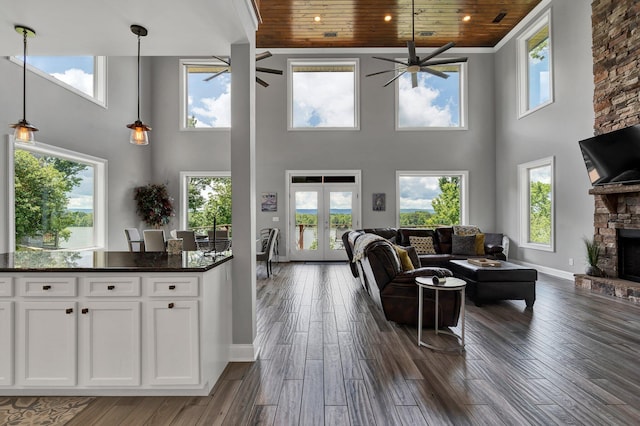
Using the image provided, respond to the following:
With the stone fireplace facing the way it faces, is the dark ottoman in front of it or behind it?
in front

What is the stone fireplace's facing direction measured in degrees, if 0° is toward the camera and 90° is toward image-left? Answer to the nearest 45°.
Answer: approximately 45°

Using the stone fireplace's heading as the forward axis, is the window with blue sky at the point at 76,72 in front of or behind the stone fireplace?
in front

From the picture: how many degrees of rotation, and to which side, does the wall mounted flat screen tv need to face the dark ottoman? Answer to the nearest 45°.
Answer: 0° — it already faces it

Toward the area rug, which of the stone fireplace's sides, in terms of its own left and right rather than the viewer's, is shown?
front

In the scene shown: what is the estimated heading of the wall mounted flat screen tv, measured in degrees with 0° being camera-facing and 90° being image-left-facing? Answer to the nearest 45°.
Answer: approximately 45°

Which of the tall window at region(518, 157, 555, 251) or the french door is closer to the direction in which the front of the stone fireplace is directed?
the french door

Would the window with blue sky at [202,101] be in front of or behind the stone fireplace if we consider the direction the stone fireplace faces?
in front
